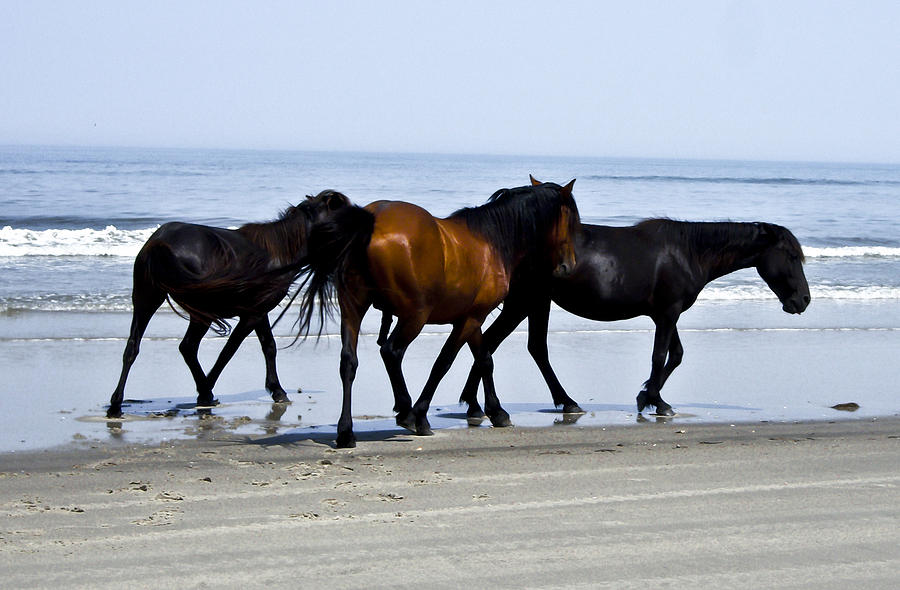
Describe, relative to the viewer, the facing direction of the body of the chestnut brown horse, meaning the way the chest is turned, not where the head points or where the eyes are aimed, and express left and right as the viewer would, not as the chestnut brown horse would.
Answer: facing away from the viewer and to the right of the viewer

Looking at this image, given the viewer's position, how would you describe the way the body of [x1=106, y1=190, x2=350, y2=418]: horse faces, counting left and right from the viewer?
facing away from the viewer and to the right of the viewer

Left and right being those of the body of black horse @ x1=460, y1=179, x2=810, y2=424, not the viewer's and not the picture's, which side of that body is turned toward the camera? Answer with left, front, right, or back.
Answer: right

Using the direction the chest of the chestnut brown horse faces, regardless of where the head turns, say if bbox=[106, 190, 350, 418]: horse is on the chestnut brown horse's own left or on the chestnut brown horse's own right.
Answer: on the chestnut brown horse's own left

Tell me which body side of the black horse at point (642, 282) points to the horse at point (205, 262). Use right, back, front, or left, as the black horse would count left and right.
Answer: back

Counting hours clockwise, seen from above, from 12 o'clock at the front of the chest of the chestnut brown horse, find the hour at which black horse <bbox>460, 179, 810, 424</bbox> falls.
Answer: The black horse is roughly at 12 o'clock from the chestnut brown horse.

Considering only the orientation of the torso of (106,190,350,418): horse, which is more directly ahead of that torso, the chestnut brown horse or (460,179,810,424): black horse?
the black horse

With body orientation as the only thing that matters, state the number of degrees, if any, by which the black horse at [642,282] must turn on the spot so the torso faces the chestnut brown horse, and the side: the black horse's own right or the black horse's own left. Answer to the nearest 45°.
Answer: approximately 135° to the black horse's own right
